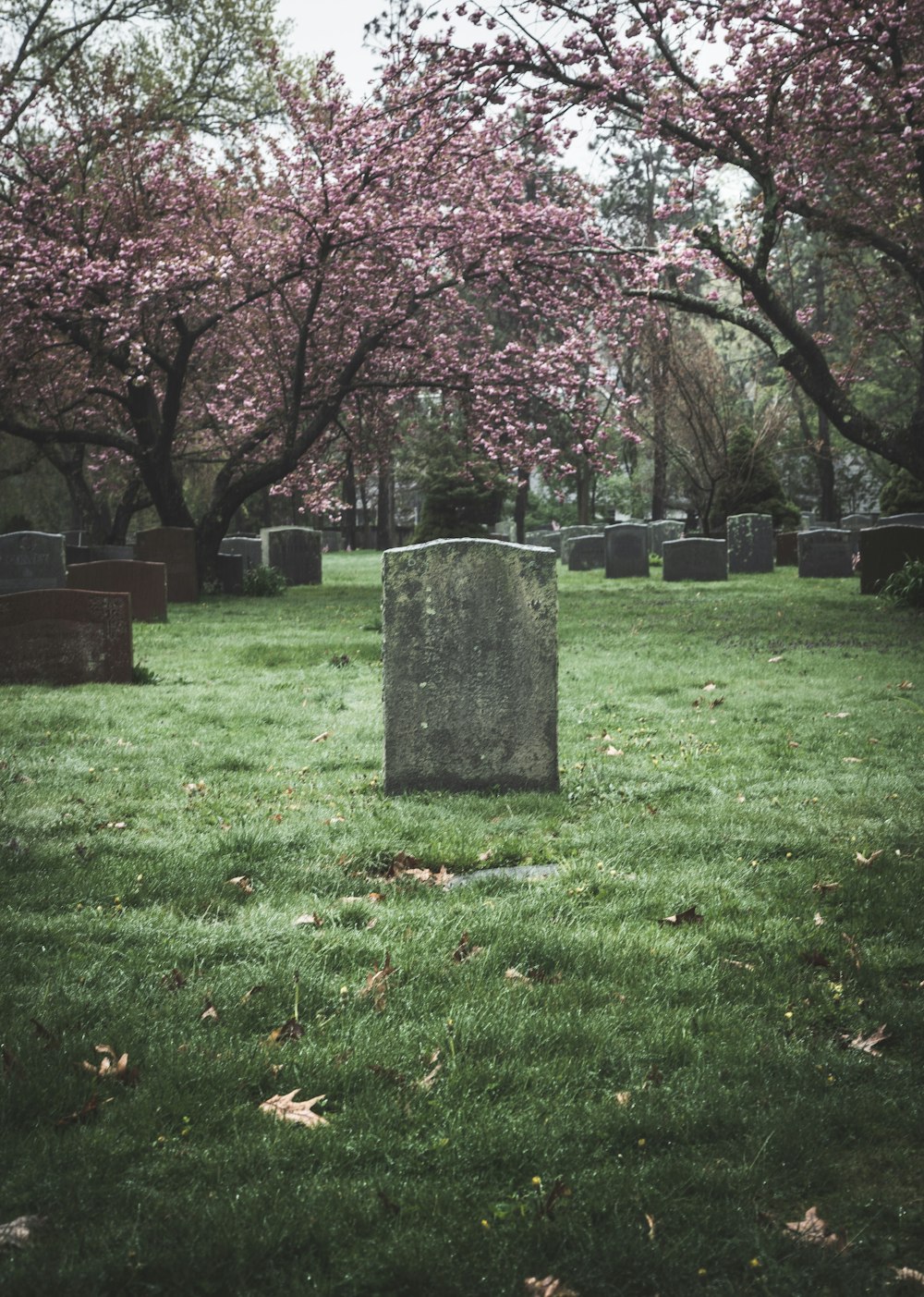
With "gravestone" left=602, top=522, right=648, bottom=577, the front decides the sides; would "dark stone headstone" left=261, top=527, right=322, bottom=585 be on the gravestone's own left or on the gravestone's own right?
on the gravestone's own right

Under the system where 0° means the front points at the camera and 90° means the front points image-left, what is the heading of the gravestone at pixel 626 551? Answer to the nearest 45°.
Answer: approximately 0°

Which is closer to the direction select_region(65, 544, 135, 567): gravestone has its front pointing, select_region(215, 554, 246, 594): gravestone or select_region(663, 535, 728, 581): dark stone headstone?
the gravestone

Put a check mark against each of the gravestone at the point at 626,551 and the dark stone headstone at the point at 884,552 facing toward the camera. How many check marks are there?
2

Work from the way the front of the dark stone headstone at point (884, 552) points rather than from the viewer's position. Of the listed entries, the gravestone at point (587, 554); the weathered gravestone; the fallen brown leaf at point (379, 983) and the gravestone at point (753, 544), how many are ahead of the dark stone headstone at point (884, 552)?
2

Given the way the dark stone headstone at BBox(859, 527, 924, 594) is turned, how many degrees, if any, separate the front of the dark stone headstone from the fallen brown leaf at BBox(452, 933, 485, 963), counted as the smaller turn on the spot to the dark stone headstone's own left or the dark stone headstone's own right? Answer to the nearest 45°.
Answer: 0° — it already faces it

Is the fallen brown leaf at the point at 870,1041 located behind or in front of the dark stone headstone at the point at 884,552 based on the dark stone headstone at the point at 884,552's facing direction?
in front

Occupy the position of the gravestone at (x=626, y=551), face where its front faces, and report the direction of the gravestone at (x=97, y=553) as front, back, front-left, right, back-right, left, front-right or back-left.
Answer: right

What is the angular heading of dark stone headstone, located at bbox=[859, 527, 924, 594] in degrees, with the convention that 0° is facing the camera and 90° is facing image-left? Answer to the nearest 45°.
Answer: approximately 0°

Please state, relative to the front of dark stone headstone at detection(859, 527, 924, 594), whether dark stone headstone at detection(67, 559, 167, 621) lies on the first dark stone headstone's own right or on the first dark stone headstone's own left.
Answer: on the first dark stone headstone's own right

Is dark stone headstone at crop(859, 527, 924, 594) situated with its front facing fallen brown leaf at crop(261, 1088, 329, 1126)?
yes

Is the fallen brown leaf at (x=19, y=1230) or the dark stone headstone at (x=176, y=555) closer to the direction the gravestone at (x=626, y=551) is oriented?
the fallen brown leaf

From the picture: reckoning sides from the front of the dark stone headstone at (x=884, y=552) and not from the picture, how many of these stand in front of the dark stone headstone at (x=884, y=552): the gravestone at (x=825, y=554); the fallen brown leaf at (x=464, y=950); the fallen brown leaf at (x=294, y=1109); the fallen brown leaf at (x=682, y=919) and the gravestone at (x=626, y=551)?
3

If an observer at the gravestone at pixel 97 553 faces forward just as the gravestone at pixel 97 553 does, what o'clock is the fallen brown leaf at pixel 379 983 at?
The fallen brown leaf is roughly at 12 o'clock from the gravestone.

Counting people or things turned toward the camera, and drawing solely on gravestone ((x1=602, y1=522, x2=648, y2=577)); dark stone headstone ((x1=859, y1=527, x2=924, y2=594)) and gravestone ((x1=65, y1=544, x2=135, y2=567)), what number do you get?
3

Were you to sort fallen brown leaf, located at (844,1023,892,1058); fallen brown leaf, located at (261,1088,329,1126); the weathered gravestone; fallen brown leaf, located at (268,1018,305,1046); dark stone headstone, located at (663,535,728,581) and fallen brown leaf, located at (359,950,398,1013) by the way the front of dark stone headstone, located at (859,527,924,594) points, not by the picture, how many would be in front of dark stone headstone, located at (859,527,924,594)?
5
